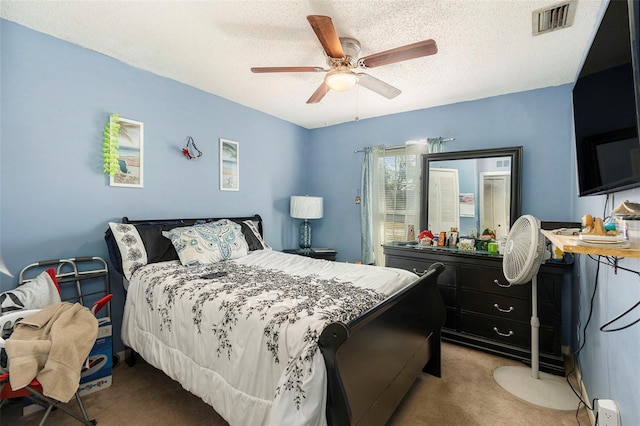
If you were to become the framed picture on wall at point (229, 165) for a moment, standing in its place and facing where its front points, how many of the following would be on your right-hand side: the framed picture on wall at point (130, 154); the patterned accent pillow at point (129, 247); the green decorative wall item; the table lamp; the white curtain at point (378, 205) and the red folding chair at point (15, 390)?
4

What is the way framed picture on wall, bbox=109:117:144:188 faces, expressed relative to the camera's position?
facing the viewer and to the right of the viewer

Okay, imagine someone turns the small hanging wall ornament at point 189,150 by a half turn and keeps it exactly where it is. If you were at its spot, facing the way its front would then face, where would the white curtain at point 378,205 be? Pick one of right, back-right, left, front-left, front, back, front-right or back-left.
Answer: back-right

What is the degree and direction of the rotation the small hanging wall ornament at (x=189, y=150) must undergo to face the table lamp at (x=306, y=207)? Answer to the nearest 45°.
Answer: approximately 45° to its left

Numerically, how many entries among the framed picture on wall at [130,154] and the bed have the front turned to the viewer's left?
0

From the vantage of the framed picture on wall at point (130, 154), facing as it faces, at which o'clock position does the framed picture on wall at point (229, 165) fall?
the framed picture on wall at point (229, 165) is roughly at 10 o'clock from the framed picture on wall at point (130, 154).

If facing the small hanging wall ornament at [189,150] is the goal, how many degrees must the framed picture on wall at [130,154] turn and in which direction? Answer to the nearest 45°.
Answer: approximately 45° to its left

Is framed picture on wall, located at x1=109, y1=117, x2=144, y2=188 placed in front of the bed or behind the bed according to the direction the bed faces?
behind

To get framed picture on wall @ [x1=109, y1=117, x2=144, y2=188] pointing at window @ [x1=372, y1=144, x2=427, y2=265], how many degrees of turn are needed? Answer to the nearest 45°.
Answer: approximately 45° to its left

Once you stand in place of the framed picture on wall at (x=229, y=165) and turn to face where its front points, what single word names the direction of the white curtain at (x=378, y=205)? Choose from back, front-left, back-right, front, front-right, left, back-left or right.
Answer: front-left

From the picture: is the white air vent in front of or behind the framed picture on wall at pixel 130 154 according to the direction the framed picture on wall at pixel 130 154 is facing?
in front

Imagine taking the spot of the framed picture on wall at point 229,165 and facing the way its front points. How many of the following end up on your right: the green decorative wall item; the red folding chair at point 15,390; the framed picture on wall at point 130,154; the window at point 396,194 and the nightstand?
3

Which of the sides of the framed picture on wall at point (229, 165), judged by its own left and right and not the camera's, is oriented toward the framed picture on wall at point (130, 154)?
right

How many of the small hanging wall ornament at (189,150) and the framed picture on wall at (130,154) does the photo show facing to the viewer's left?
0

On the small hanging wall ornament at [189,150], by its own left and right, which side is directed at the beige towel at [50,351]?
right
